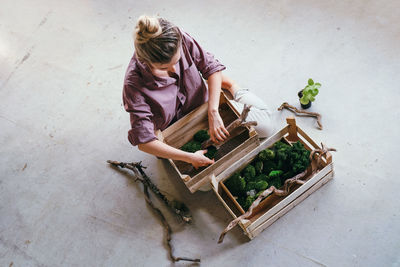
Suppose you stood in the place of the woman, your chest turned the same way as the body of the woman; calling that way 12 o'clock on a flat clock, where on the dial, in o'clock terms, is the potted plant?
The potted plant is roughly at 10 o'clock from the woman.

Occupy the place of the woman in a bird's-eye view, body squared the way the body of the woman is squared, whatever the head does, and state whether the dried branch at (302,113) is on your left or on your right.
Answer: on your left

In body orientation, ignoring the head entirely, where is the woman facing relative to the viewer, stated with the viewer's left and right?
facing the viewer and to the right of the viewer

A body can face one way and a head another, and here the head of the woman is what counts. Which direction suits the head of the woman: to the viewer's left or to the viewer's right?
to the viewer's right
